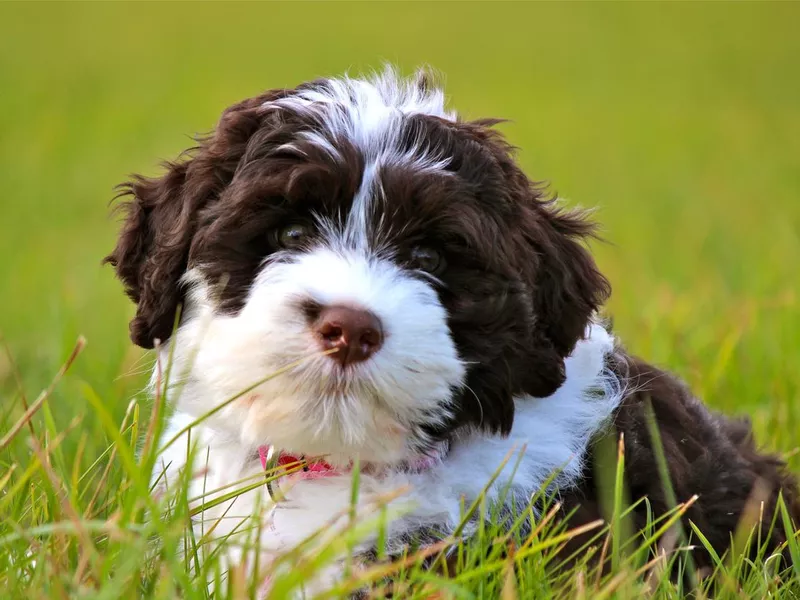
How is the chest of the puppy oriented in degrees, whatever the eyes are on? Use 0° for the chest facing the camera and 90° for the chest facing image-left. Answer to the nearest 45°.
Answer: approximately 45°
